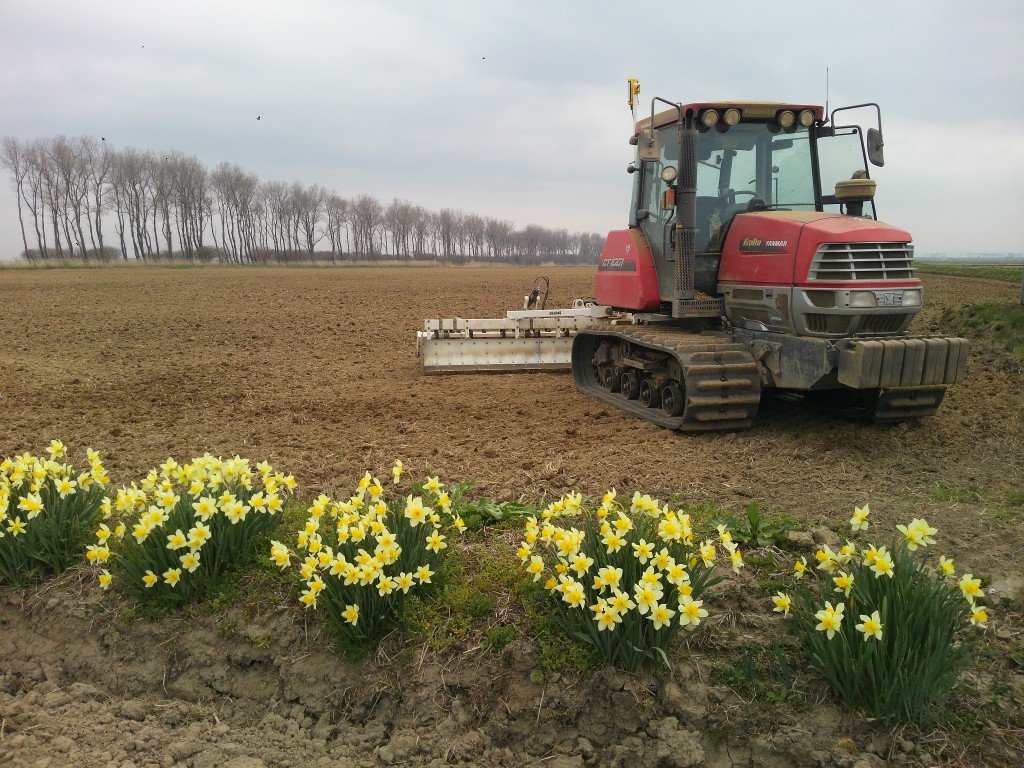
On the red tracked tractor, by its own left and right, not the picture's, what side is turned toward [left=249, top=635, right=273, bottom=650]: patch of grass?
right

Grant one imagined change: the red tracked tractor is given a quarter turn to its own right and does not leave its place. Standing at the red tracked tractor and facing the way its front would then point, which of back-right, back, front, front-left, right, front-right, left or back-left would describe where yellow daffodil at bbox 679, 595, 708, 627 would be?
front-left

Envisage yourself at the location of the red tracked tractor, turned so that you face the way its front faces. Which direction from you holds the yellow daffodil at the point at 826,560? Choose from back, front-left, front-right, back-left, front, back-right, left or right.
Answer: front-right

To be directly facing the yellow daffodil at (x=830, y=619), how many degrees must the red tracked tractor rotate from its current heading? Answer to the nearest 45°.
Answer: approximately 45° to its right

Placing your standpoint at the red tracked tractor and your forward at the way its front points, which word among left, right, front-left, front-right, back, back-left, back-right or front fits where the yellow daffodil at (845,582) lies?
front-right

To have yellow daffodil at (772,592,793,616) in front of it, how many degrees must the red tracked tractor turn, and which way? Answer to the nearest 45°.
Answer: approximately 45° to its right

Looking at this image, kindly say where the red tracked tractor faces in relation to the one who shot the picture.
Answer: facing the viewer and to the right of the viewer

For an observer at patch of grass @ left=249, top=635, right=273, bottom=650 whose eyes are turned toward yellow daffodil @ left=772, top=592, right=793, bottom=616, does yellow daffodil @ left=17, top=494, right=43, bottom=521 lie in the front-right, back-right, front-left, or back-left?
back-left

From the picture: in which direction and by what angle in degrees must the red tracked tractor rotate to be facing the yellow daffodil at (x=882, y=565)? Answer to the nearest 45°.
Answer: approximately 45° to its right

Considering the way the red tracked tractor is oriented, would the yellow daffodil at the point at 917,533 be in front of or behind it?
in front
